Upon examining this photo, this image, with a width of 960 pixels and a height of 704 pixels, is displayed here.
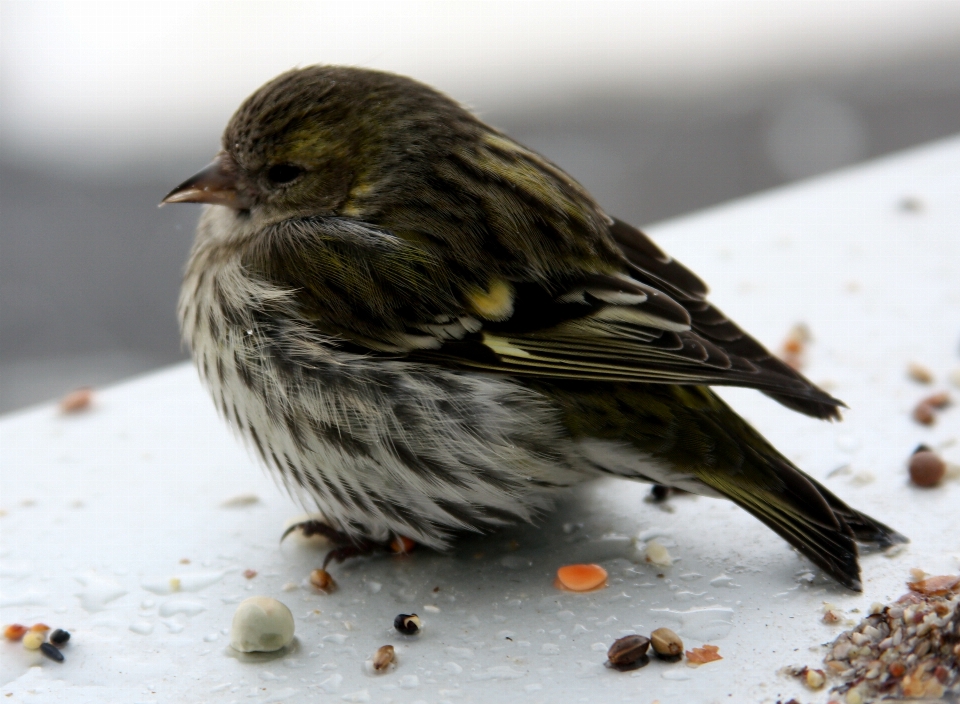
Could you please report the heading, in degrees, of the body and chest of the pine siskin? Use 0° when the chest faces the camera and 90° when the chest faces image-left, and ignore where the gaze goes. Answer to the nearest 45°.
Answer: approximately 90°

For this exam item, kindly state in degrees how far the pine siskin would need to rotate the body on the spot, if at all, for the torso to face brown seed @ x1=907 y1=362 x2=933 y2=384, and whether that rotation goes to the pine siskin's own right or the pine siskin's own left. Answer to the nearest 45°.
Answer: approximately 135° to the pine siskin's own right

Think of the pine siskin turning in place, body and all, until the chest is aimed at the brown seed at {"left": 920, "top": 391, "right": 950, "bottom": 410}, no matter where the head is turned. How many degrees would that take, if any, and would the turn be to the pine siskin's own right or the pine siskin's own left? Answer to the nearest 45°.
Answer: approximately 135° to the pine siskin's own right

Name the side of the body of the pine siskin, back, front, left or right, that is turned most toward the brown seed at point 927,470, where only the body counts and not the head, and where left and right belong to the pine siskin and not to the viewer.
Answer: back
